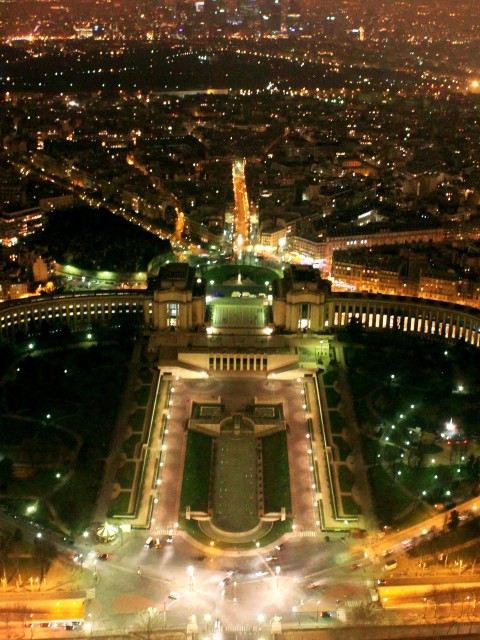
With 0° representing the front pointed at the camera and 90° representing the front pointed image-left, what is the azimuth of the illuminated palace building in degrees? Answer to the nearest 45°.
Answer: approximately 0°
